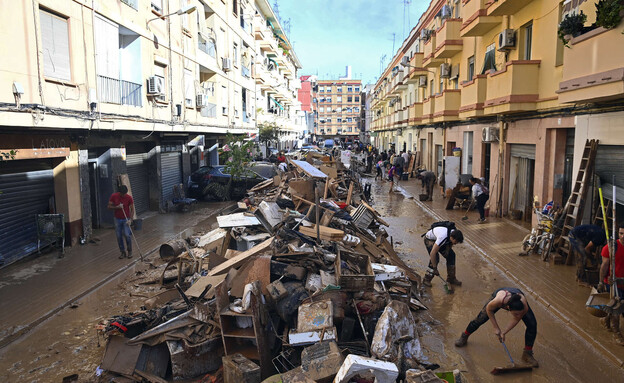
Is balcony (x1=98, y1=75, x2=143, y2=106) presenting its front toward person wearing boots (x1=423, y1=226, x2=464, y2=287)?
yes

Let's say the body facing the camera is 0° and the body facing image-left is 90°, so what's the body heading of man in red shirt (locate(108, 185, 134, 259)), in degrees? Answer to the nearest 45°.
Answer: approximately 0°

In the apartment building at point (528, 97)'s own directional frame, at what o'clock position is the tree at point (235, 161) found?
The tree is roughly at 2 o'clock from the apartment building.

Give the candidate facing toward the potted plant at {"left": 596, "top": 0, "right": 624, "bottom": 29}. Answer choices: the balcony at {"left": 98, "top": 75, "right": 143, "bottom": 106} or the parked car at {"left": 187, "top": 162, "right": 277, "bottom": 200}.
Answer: the balcony

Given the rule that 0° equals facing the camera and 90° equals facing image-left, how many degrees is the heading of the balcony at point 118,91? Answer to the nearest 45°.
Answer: approximately 315°

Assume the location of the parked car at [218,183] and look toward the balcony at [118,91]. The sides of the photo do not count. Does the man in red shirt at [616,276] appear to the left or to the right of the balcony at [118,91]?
left

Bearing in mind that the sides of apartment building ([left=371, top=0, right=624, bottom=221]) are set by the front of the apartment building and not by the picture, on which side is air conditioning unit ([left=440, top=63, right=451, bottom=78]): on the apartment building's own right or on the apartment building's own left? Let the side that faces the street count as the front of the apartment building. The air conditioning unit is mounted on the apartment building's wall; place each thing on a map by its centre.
on the apartment building's own right

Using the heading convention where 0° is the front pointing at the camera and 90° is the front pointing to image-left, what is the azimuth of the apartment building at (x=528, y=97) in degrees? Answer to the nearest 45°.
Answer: approximately 45°

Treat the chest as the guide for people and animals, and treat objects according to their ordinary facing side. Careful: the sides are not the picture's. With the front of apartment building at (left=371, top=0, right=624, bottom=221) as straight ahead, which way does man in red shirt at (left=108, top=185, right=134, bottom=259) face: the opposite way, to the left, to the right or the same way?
to the left

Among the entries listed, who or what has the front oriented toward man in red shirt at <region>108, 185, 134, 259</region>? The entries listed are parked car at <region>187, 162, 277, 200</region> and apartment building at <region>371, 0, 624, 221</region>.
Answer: the apartment building

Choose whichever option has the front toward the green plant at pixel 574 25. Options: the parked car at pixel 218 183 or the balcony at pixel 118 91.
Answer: the balcony
